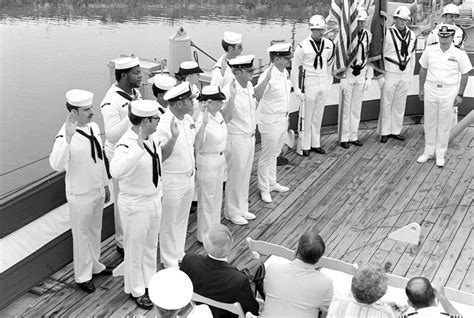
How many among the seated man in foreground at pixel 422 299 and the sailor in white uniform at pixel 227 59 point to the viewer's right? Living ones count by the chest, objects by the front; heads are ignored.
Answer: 1

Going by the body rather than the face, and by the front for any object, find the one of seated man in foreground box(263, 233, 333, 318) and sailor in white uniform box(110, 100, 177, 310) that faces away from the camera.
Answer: the seated man in foreground

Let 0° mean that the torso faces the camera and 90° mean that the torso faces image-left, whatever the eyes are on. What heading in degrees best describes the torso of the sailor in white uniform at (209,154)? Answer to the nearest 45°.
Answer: approximately 315°

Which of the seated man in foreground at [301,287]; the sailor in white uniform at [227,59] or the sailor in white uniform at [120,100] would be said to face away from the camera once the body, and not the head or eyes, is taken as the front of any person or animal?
the seated man in foreground

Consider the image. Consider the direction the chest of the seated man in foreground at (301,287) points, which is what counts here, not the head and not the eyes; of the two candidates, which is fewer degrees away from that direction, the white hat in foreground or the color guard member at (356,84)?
the color guard member

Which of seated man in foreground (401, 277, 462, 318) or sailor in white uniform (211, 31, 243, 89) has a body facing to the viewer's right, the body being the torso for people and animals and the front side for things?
the sailor in white uniform

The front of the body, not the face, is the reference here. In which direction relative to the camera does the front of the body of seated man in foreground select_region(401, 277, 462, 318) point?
away from the camera

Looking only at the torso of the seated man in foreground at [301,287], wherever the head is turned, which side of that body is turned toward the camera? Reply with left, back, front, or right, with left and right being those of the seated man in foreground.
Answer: back

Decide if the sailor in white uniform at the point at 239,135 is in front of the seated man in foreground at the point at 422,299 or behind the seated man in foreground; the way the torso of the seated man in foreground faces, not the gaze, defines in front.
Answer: in front

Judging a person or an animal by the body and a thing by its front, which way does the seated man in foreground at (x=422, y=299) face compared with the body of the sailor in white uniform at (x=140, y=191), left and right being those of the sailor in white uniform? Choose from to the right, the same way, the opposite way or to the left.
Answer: to the left
